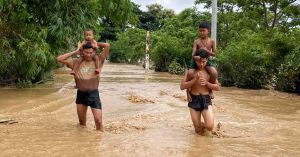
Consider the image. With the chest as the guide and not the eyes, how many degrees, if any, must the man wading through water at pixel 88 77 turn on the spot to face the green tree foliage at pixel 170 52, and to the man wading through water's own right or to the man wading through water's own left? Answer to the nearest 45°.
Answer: approximately 180°

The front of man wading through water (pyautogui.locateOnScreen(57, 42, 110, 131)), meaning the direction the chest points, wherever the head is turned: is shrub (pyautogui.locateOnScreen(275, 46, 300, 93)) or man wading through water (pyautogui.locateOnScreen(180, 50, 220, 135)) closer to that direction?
the man wading through water

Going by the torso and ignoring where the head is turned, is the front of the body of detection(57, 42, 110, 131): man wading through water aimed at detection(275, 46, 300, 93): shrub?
no

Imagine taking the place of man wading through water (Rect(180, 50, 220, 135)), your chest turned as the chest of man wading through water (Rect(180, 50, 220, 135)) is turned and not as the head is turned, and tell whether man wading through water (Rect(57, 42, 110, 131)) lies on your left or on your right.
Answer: on your right

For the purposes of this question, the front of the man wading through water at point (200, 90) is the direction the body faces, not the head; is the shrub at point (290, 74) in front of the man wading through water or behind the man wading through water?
behind

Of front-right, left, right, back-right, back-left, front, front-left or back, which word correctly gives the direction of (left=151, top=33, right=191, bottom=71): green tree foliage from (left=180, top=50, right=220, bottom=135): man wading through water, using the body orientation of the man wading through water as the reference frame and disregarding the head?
back

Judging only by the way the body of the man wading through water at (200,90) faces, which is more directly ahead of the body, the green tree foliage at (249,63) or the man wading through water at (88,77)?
the man wading through water

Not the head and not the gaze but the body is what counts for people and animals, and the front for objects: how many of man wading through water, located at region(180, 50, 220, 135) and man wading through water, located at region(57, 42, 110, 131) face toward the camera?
2

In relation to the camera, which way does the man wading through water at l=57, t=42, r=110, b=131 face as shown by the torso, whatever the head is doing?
toward the camera

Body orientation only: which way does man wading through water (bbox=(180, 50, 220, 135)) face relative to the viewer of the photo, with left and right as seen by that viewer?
facing the viewer

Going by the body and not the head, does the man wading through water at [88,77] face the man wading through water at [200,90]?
no

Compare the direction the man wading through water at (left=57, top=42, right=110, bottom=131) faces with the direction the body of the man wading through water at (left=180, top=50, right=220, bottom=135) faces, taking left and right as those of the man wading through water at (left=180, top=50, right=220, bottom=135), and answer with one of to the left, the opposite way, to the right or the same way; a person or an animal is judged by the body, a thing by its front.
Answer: the same way

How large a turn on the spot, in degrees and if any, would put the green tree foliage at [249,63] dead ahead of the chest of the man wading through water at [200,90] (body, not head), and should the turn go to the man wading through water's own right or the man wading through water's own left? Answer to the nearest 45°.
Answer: approximately 180°

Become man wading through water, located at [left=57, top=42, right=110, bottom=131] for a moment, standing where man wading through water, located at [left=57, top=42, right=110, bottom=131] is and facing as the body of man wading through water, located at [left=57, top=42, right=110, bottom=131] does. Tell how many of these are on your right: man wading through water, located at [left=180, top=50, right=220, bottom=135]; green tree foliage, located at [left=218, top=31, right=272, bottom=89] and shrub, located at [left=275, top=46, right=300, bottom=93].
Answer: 0

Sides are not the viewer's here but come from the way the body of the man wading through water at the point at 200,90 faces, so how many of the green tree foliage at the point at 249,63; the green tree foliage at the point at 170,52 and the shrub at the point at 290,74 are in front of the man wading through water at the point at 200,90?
0

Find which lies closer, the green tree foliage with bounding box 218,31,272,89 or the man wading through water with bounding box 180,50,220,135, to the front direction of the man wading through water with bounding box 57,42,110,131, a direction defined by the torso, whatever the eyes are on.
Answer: the man wading through water
